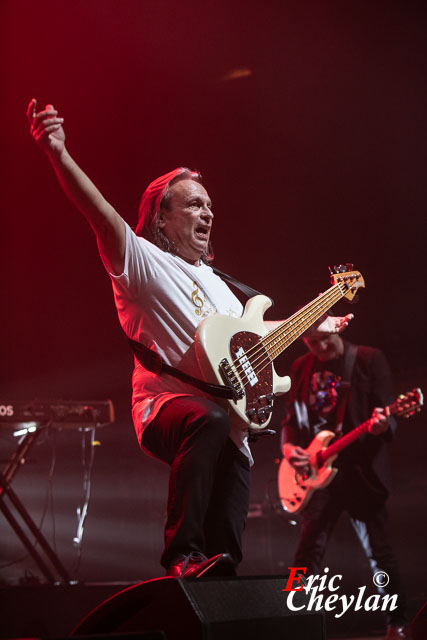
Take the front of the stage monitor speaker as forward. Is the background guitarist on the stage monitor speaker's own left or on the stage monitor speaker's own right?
on the stage monitor speaker's own right

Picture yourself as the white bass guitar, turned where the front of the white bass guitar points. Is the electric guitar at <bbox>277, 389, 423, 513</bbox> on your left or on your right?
on your left

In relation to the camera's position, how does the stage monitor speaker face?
facing away from the viewer and to the left of the viewer

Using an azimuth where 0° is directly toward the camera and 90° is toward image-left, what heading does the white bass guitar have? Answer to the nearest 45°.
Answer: approximately 315°

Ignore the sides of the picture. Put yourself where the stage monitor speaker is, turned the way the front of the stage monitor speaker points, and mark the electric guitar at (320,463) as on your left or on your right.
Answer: on your right

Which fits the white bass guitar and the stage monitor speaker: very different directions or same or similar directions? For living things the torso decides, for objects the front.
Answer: very different directions

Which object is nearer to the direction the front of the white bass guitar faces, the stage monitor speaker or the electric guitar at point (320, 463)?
the stage monitor speaker
